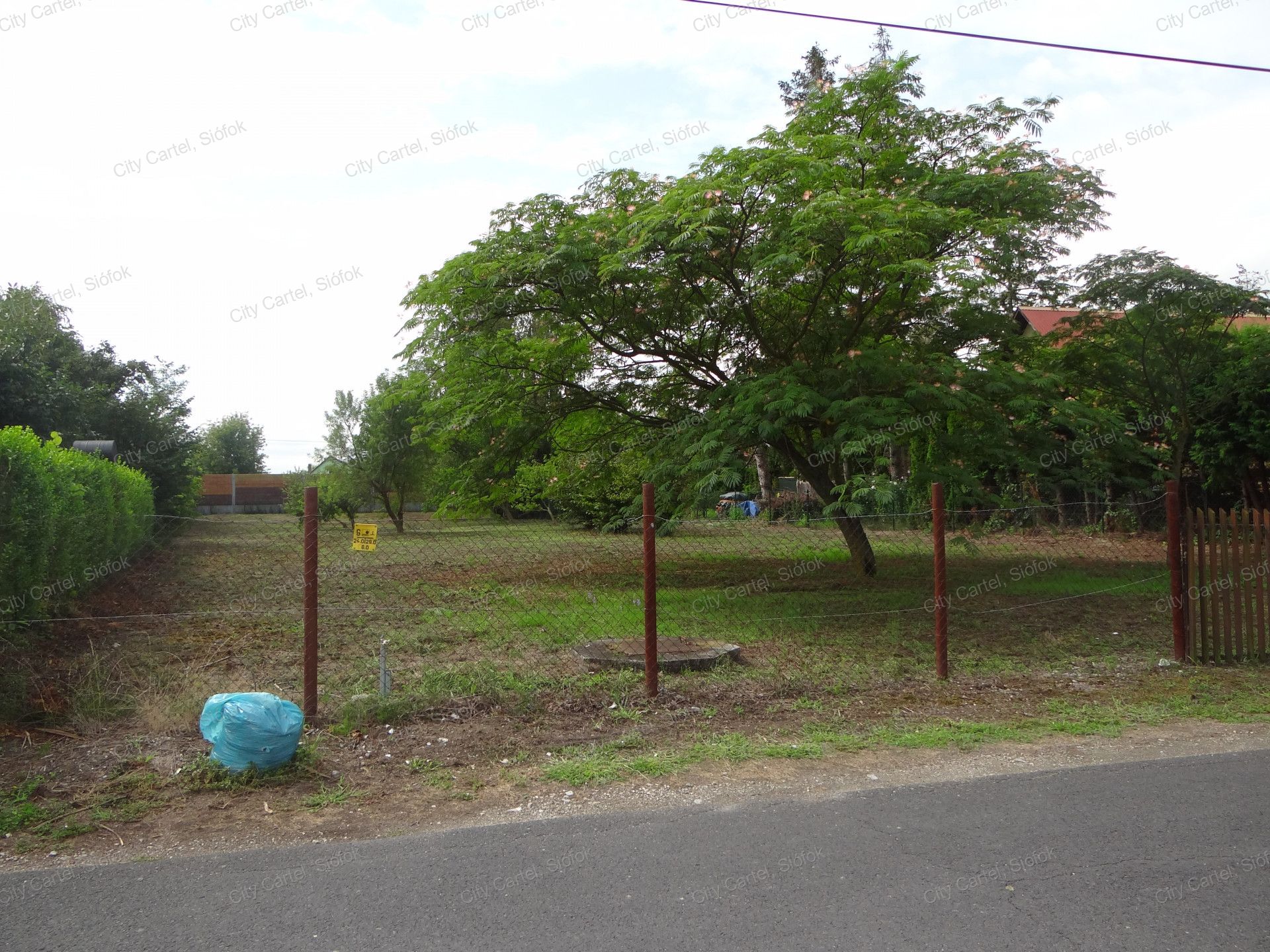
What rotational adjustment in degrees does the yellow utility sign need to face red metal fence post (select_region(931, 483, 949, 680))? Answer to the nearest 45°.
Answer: approximately 90° to its left

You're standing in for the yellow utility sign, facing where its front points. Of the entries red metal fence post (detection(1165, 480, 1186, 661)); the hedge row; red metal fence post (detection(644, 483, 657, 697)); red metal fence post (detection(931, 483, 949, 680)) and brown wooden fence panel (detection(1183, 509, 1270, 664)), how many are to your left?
4

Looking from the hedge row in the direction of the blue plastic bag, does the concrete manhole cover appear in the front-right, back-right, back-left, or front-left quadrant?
front-left

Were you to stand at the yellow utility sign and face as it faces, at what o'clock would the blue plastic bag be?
The blue plastic bag is roughly at 1 o'clock from the yellow utility sign.

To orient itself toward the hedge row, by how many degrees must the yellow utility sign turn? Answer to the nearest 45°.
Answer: approximately 135° to its right

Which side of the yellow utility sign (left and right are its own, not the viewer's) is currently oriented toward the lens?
front

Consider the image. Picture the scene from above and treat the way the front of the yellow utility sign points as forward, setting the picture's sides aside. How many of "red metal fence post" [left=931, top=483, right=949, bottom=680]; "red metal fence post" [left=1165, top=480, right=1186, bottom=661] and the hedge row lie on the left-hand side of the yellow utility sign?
2

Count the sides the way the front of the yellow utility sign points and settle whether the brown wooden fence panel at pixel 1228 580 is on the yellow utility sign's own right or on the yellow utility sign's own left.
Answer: on the yellow utility sign's own left

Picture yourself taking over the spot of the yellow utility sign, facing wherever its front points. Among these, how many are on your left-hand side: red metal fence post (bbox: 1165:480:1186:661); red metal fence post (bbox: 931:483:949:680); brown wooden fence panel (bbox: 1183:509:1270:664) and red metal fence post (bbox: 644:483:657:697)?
4

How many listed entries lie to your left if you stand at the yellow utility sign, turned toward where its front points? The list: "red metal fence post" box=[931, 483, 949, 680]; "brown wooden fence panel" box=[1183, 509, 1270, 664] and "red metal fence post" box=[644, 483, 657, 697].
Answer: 3

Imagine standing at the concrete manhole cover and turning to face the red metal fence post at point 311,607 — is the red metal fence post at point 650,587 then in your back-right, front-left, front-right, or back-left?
front-left
